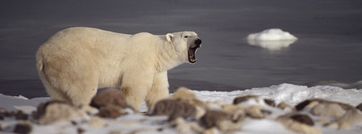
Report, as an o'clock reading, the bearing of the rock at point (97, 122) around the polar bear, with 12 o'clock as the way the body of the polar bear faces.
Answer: The rock is roughly at 3 o'clock from the polar bear.

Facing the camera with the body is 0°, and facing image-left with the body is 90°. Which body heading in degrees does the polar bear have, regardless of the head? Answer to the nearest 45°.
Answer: approximately 270°

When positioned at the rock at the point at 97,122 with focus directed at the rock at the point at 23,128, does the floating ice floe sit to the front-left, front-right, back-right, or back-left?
back-right

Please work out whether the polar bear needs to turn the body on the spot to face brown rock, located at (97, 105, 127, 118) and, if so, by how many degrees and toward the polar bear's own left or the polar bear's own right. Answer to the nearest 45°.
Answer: approximately 90° to the polar bear's own right

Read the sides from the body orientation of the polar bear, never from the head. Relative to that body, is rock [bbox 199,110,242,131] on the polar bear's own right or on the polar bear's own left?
on the polar bear's own right

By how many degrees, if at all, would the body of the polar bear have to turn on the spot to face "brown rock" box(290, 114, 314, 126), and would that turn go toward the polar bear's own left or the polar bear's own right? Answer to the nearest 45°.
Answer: approximately 45° to the polar bear's own right

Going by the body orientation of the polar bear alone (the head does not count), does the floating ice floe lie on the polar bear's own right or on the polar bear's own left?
on the polar bear's own left

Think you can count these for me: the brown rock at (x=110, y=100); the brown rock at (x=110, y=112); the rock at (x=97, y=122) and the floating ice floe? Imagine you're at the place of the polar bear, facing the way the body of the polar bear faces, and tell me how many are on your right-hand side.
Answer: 3

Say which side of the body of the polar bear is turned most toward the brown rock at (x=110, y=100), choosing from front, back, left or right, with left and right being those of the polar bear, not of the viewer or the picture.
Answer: right

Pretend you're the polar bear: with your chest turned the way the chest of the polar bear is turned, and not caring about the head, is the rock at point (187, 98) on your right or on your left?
on your right
